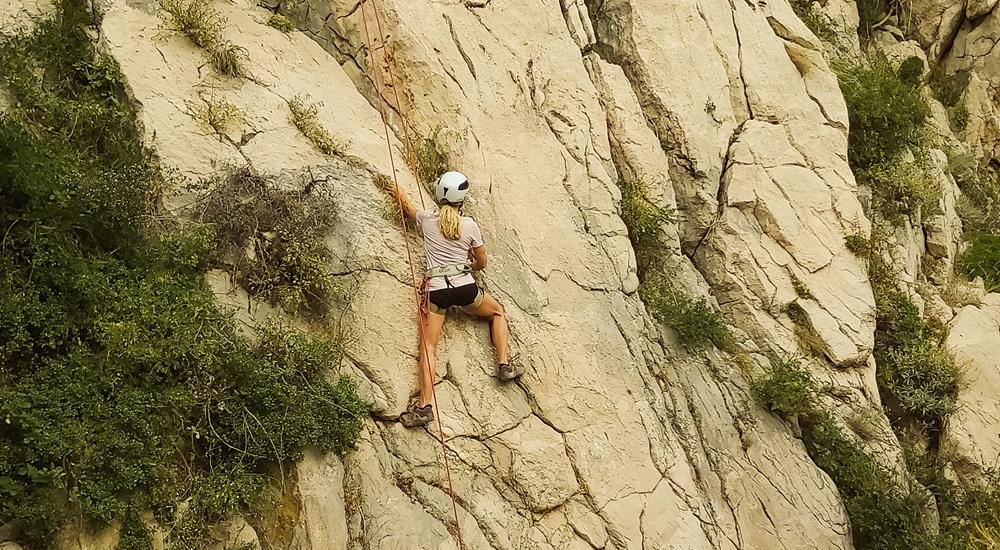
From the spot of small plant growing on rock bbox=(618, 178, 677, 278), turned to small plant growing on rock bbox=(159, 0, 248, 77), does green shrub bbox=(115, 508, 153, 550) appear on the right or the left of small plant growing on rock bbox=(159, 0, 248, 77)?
left

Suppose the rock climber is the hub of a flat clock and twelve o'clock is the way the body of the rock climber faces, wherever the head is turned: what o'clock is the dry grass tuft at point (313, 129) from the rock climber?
The dry grass tuft is roughly at 10 o'clock from the rock climber.

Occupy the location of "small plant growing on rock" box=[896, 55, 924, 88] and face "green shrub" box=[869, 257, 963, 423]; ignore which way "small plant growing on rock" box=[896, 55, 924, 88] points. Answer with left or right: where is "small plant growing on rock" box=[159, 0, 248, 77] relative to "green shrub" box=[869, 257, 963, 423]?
right

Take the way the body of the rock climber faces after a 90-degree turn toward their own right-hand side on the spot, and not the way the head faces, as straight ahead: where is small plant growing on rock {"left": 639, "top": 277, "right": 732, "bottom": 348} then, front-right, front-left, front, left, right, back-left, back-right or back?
front-left

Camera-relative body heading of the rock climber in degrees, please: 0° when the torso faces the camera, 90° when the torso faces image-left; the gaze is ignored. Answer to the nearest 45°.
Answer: approximately 180°

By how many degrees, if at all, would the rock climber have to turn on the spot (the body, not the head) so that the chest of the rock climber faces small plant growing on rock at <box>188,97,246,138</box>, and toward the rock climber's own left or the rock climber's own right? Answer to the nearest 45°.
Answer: approximately 90° to the rock climber's own left

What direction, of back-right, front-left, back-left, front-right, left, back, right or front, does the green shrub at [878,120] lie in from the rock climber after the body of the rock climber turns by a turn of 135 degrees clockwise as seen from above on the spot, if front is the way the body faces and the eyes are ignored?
left

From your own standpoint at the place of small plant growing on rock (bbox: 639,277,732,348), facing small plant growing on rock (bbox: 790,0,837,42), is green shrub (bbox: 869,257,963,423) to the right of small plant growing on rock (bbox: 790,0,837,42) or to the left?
right

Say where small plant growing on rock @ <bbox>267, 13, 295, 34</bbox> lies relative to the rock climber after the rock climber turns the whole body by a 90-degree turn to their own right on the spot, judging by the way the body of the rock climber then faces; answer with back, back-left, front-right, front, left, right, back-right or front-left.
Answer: back-left

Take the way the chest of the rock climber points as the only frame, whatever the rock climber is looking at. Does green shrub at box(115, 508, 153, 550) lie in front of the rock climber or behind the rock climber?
behind

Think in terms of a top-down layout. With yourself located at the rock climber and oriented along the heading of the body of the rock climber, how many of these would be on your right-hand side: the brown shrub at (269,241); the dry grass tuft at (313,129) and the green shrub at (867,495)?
1

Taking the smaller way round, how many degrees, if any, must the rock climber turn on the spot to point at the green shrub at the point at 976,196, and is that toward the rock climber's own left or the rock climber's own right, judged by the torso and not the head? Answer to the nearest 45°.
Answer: approximately 45° to the rock climber's own right

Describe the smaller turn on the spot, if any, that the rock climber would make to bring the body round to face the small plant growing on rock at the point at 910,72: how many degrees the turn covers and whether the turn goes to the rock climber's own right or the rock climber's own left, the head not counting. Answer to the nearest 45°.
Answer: approximately 45° to the rock climber's own right

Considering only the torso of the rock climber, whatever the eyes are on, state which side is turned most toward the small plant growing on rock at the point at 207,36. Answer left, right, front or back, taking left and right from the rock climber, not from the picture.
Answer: left

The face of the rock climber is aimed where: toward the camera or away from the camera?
away from the camera
